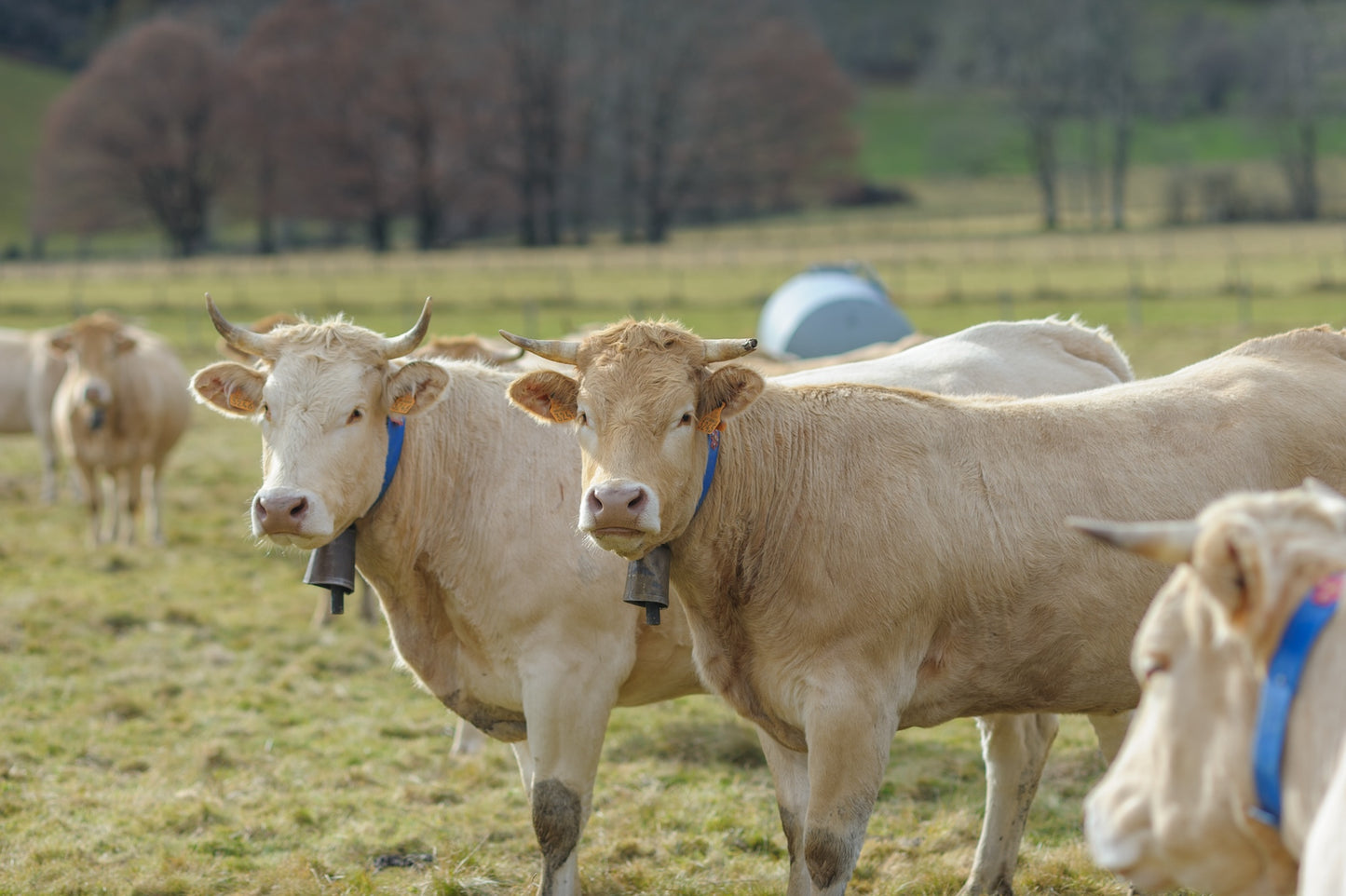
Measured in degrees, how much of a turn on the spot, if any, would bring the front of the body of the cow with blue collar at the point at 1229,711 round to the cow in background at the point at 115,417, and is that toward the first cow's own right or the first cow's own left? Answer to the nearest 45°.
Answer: approximately 45° to the first cow's own right

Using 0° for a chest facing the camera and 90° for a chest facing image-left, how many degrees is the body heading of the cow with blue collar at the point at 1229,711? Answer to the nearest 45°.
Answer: approximately 90°

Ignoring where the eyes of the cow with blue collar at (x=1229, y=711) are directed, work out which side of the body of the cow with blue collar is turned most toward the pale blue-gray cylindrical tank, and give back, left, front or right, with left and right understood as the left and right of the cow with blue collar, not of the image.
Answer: right
